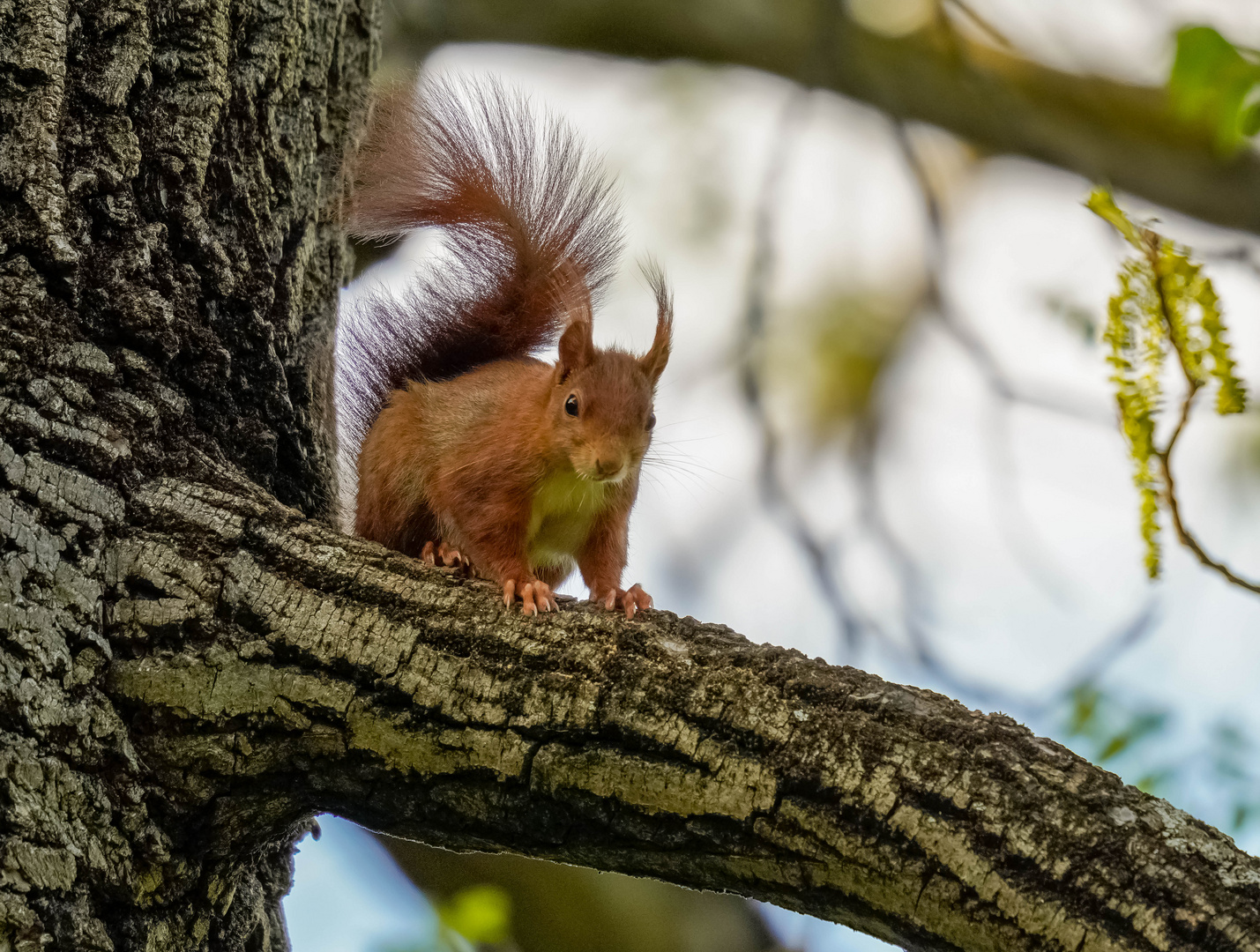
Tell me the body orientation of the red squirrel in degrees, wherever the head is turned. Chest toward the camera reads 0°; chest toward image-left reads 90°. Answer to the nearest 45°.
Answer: approximately 315°
